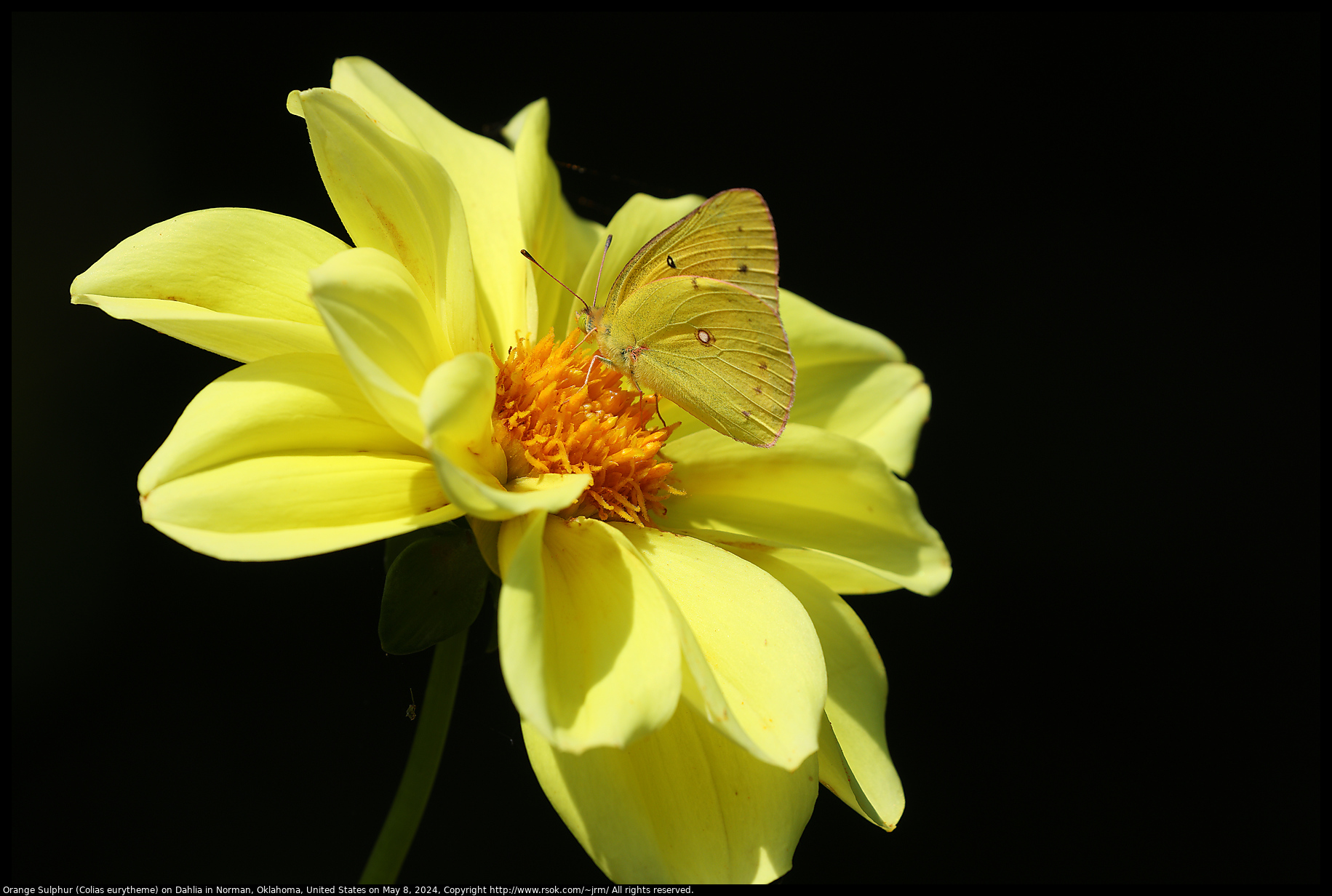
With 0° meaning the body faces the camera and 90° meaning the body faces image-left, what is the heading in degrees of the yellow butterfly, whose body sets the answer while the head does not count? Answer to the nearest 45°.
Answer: approximately 90°
